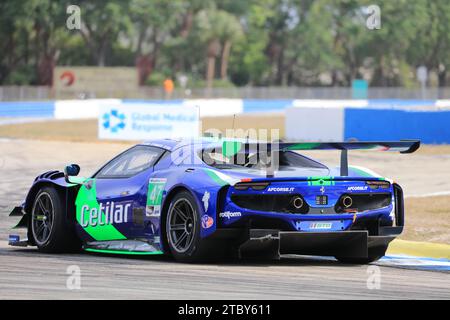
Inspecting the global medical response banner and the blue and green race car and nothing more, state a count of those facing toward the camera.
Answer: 1

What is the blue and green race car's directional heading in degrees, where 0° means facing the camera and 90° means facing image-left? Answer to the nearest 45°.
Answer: approximately 135°

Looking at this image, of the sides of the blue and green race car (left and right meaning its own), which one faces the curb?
right

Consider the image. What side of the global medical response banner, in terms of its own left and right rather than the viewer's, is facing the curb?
front

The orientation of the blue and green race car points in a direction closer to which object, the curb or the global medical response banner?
the global medical response banner

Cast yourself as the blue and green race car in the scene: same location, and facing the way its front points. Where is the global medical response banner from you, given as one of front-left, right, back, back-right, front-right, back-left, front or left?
front-right

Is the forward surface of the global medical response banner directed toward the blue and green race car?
yes

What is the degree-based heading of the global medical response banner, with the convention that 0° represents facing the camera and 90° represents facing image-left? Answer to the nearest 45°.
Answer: approximately 0°
